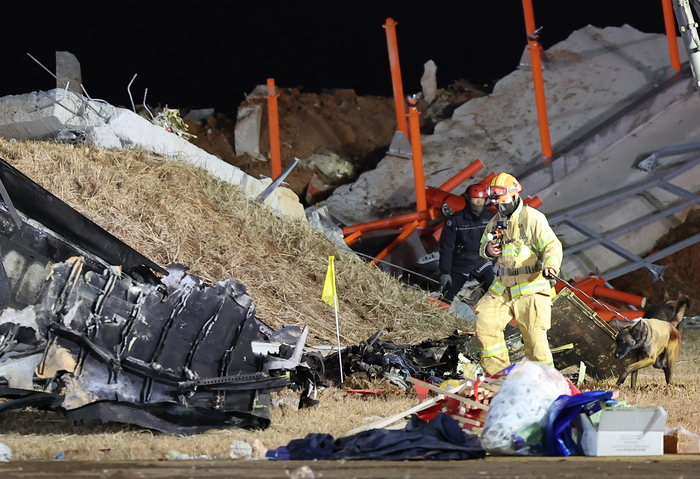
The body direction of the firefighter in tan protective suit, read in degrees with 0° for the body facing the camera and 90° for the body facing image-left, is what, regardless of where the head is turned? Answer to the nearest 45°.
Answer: approximately 45°

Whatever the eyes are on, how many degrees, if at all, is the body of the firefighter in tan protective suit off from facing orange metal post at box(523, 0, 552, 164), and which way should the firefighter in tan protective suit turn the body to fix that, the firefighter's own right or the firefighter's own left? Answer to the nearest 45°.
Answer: approximately 135° to the firefighter's own right

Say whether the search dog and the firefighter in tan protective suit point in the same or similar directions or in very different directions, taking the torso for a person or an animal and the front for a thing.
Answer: same or similar directions

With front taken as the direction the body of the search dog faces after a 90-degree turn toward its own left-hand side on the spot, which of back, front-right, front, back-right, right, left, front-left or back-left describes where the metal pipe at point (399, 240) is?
back

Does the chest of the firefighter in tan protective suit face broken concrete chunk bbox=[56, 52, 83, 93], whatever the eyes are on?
no

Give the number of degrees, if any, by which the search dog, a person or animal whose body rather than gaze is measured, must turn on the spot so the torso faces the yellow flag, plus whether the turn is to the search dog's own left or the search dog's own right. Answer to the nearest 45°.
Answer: approximately 45° to the search dog's own right

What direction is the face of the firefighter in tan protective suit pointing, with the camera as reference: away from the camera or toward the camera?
toward the camera

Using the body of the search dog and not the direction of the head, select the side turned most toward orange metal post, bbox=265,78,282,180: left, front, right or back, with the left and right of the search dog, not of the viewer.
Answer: right

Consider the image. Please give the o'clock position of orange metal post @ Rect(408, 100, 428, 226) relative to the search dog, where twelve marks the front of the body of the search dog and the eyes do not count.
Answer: The orange metal post is roughly at 3 o'clock from the search dog.

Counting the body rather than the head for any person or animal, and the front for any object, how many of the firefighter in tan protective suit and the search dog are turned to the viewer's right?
0

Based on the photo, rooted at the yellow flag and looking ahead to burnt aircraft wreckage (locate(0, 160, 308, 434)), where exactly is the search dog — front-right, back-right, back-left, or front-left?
back-left

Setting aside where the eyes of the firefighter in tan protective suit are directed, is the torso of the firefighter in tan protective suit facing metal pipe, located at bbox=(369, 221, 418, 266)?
no

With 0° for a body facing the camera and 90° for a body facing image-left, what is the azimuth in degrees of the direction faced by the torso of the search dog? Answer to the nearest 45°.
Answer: approximately 45°
